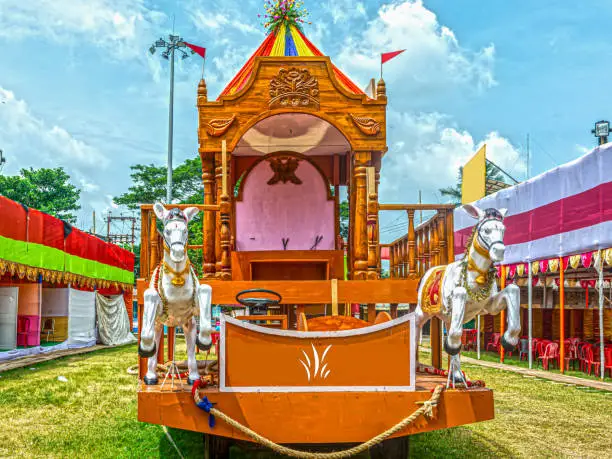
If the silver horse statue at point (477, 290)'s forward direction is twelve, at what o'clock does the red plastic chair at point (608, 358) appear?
The red plastic chair is roughly at 8 o'clock from the silver horse statue.

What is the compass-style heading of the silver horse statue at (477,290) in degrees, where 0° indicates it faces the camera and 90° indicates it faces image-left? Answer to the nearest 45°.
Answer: approximately 315°

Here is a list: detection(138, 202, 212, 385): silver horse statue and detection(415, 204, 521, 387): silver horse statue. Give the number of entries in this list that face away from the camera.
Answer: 0

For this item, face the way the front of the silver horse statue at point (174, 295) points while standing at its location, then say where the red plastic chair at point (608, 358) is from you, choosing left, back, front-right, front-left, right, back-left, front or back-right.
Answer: back-left

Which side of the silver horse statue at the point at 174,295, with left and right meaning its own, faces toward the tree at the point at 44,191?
back

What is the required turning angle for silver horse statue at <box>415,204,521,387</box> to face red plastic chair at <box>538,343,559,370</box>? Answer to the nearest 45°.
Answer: approximately 135° to its left

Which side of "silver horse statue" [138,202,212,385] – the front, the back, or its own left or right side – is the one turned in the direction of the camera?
front
